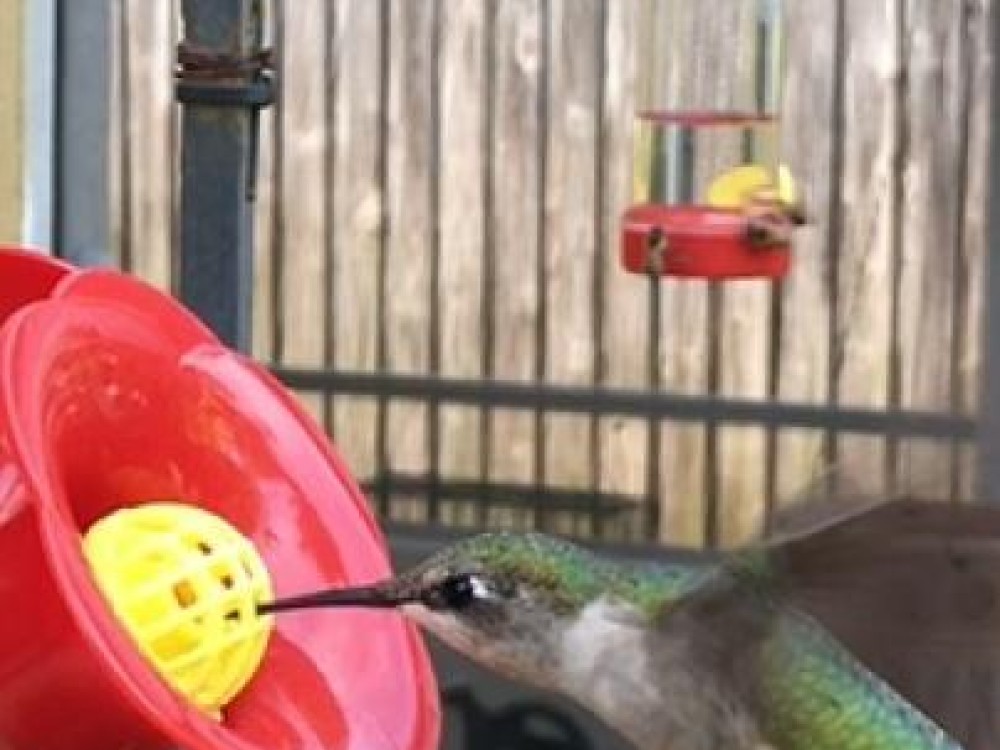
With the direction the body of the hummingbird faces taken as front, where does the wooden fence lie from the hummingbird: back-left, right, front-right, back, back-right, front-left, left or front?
right

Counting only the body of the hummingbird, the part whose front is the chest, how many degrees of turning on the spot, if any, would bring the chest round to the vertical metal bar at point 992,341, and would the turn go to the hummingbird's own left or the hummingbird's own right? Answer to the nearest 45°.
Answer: approximately 90° to the hummingbird's own right

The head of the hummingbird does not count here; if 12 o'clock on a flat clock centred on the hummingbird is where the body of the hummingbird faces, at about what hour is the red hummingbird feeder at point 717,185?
The red hummingbird feeder is roughly at 3 o'clock from the hummingbird.

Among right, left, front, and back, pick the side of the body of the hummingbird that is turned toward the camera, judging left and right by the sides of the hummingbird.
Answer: left

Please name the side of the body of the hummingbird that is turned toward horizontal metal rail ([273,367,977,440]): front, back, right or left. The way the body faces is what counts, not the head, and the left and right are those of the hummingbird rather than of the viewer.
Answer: right
